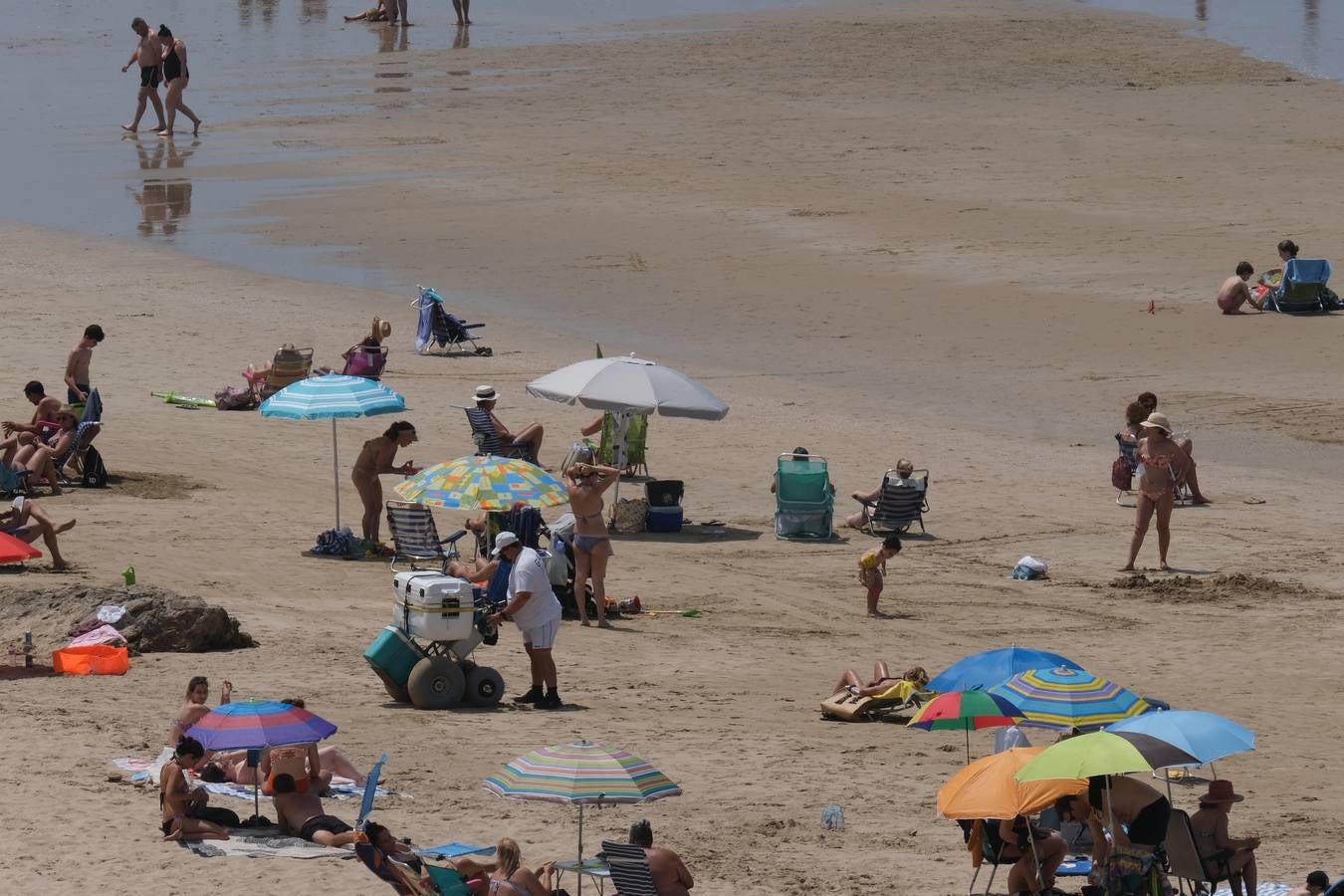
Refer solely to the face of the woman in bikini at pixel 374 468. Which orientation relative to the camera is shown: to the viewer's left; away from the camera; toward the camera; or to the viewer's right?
to the viewer's right

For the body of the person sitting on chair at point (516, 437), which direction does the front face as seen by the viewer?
to the viewer's right

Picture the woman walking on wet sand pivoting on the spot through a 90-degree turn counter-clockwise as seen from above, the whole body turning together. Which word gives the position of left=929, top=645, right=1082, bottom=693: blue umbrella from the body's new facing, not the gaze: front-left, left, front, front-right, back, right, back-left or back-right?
front

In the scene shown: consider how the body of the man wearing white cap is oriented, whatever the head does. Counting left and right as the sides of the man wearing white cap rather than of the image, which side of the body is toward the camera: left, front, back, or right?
left

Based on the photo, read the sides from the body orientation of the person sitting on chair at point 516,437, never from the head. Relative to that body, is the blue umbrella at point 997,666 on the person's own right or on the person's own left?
on the person's own right

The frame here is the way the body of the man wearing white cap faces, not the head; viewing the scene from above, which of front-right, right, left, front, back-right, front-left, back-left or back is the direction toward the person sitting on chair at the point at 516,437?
right

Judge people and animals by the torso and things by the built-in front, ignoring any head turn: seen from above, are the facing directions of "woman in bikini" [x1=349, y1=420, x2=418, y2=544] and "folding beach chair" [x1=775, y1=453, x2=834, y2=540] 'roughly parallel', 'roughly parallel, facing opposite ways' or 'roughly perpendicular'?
roughly perpendicular
